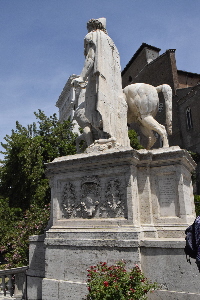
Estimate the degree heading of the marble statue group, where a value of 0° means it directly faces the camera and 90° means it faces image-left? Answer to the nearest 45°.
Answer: approximately 135°

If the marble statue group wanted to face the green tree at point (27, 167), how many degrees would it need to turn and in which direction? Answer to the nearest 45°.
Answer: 0° — it already faces it

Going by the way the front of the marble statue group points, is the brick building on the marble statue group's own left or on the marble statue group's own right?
on the marble statue group's own right
